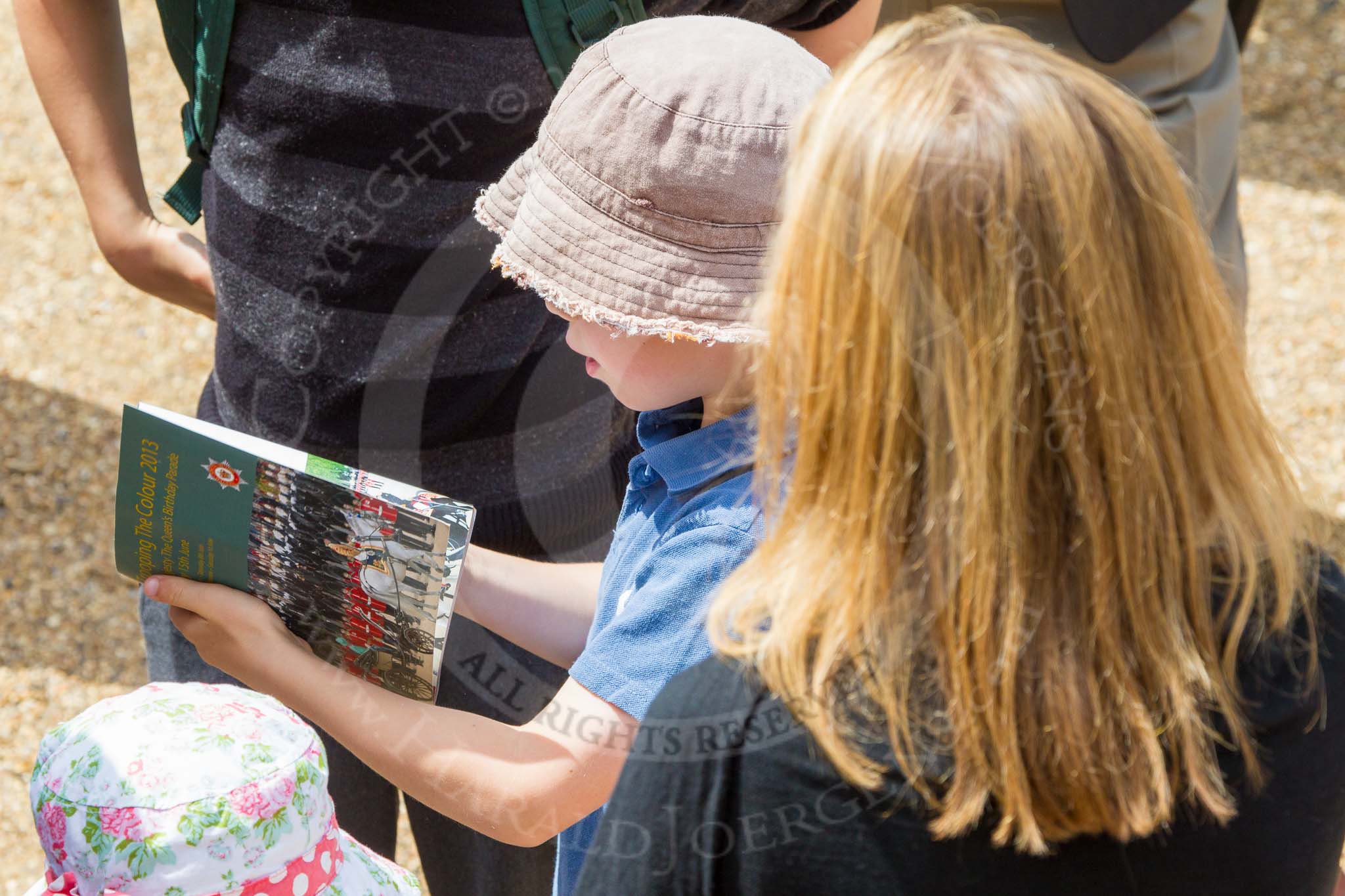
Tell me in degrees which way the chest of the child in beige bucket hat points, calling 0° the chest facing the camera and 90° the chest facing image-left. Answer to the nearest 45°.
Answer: approximately 90°

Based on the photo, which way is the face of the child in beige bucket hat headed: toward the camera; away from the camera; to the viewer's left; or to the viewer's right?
to the viewer's left
